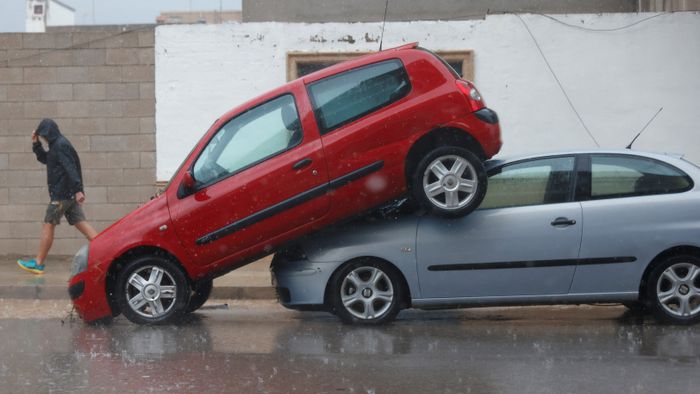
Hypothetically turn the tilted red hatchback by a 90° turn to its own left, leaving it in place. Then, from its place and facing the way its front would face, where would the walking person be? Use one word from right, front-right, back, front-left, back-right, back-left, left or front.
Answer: back-right

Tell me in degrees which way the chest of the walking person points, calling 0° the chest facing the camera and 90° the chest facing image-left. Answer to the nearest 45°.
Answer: approximately 90°

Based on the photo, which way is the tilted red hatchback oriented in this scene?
to the viewer's left

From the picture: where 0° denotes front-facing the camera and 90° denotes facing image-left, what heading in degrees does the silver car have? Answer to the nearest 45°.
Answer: approximately 90°

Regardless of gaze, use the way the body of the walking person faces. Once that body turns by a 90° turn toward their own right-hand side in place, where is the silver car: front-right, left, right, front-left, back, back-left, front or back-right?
back-right
